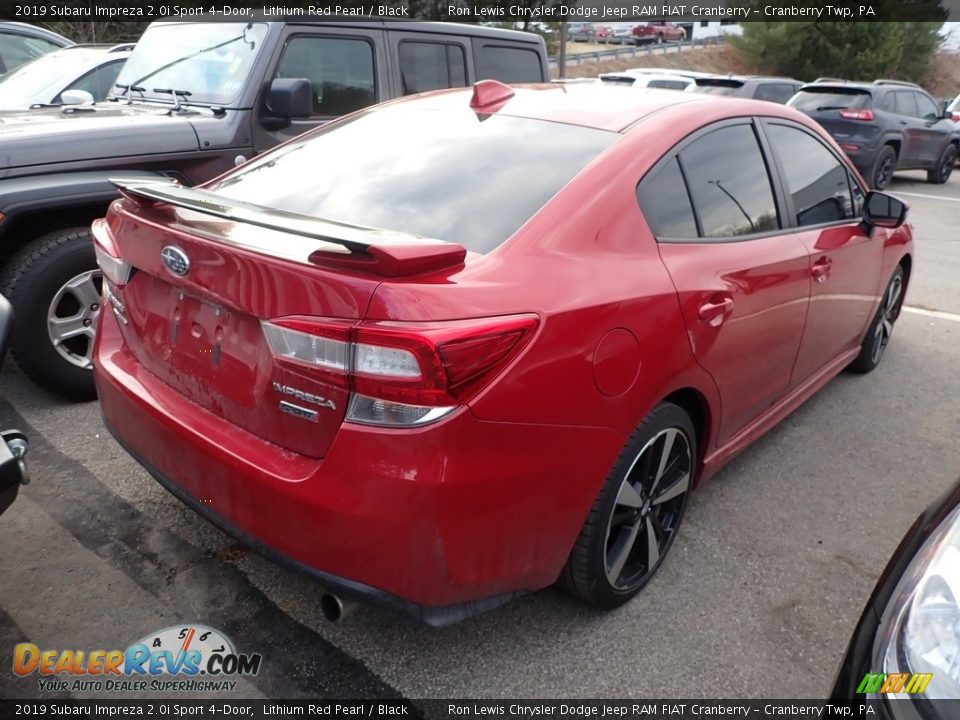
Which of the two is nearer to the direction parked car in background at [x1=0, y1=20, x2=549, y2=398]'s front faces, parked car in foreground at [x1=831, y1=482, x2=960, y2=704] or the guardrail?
the parked car in foreground

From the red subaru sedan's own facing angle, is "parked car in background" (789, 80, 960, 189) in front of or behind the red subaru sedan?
in front

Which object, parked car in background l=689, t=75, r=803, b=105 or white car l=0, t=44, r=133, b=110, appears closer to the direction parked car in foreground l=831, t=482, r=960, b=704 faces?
the white car

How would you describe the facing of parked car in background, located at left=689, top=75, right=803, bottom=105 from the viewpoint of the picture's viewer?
facing away from the viewer and to the right of the viewer

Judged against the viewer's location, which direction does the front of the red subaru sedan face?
facing away from the viewer and to the right of the viewer

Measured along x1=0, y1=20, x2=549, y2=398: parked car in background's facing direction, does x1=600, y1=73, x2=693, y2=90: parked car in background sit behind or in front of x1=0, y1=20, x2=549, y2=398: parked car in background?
behind

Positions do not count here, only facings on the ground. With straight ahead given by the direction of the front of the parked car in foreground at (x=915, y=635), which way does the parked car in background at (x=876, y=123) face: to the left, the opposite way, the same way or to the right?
the opposite way

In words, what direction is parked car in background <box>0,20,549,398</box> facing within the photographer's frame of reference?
facing the viewer and to the left of the viewer

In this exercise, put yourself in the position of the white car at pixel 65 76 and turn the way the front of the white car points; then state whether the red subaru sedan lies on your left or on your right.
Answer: on your left

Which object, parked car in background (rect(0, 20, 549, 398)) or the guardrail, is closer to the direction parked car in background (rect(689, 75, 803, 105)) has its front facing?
the guardrail
